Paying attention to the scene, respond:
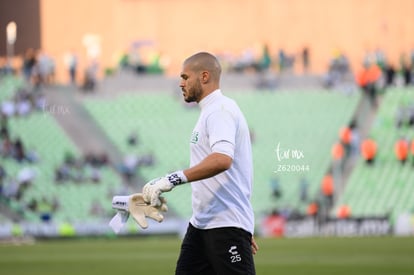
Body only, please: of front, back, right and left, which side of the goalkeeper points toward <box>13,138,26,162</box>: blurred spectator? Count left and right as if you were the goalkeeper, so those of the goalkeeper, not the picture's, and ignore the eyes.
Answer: right
